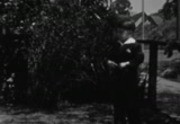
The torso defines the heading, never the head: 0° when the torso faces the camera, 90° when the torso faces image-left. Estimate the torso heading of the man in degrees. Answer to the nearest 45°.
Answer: approximately 45°

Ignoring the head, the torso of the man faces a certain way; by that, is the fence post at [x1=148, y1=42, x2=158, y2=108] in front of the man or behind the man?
behind

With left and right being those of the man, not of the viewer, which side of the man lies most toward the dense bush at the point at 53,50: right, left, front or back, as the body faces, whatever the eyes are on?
right
